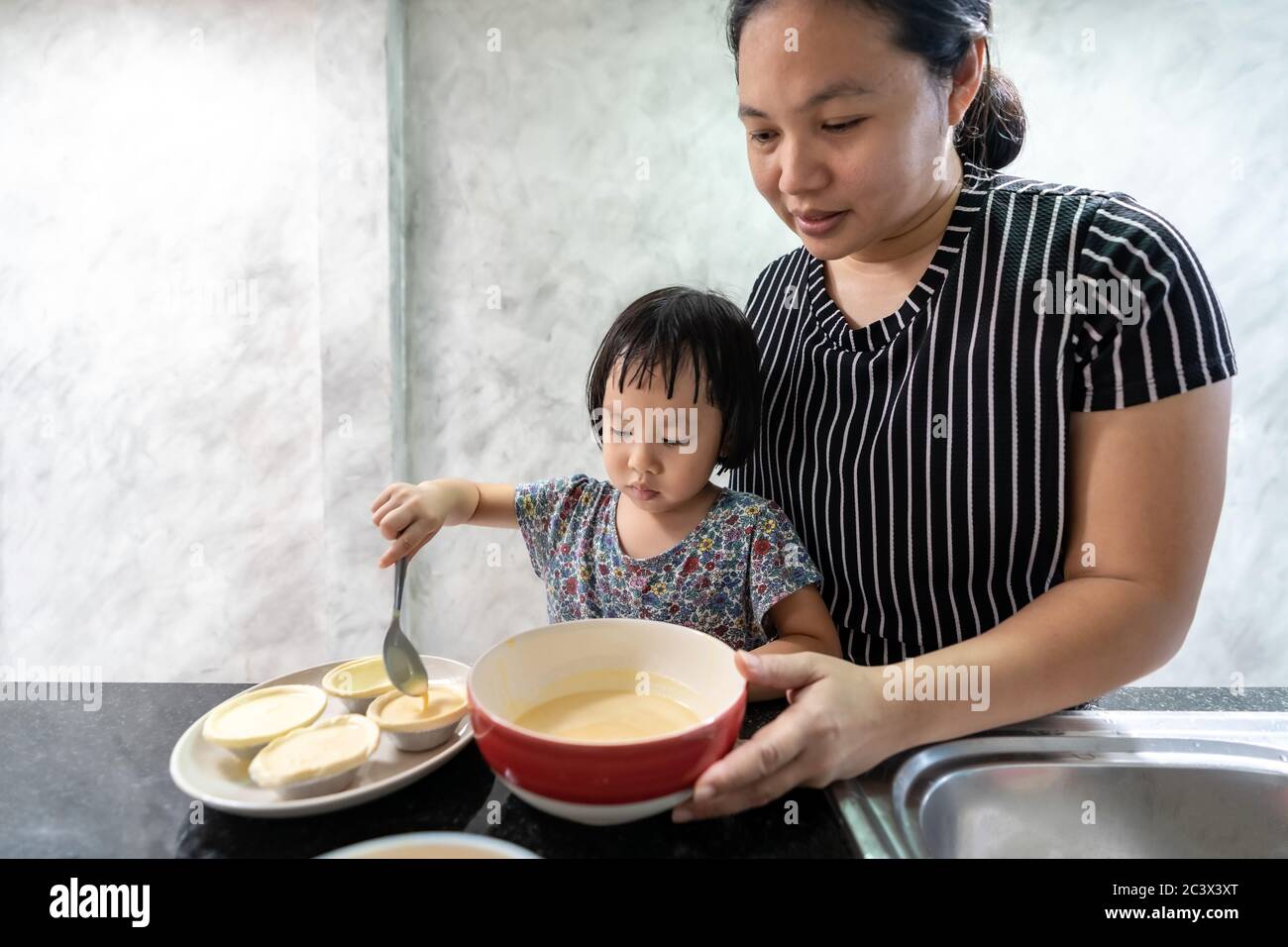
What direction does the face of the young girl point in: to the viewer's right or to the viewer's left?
to the viewer's left

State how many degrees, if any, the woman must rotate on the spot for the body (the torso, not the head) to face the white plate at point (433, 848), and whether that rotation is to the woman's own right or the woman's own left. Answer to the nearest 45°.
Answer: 0° — they already face it

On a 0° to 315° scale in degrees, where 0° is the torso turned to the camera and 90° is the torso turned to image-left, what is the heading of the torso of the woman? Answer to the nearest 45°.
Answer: approximately 45°
